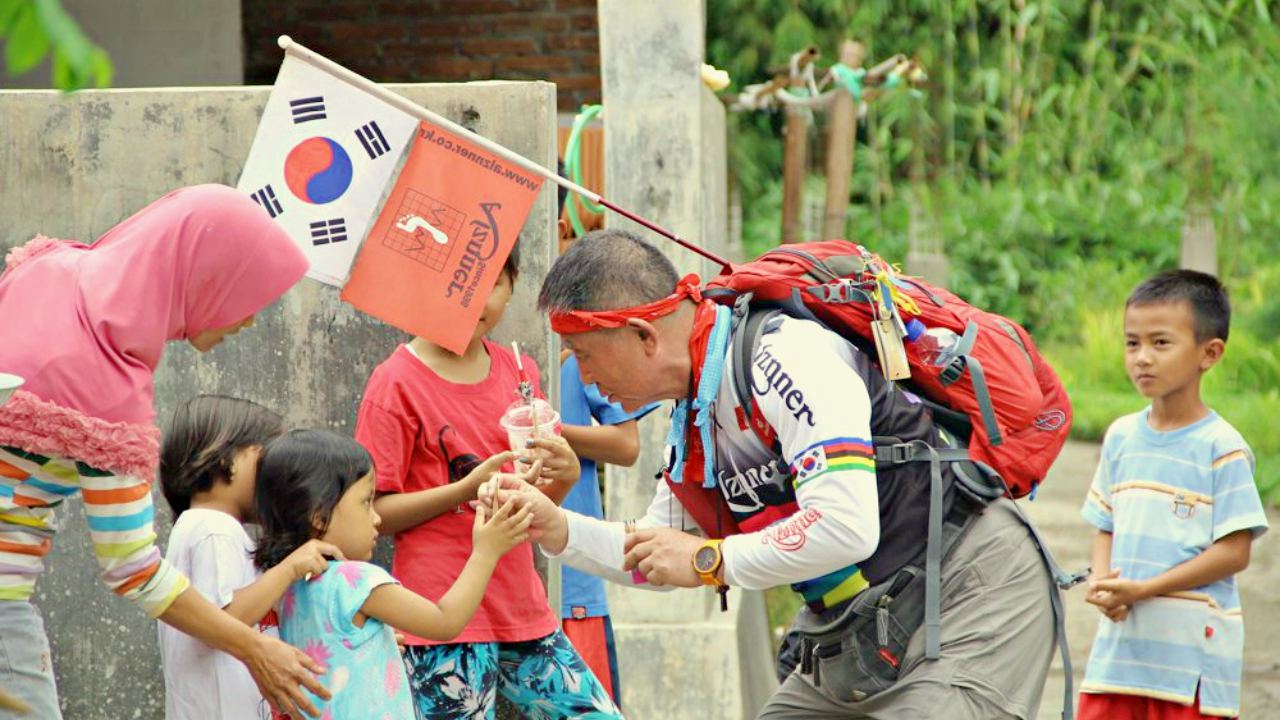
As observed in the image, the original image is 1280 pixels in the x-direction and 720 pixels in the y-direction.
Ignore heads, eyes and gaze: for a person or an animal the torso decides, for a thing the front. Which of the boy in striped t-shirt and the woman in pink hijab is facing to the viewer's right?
the woman in pink hijab

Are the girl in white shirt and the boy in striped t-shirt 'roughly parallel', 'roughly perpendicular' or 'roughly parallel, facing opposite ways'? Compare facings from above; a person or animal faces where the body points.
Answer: roughly parallel, facing opposite ways

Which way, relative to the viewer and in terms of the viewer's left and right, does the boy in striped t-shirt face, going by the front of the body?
facing the viewer and to the left of the viewer

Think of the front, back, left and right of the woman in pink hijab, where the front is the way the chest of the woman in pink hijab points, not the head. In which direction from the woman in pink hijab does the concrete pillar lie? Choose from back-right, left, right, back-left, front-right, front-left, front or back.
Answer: front-left

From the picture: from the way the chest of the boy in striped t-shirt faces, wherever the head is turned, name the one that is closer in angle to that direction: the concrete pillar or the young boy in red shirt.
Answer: the young boy in red shirt

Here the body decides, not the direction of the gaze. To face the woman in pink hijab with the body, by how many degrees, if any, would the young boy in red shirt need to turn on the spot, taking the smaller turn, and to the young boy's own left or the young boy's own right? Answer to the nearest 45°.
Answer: approximately 90° to the young boy's own right

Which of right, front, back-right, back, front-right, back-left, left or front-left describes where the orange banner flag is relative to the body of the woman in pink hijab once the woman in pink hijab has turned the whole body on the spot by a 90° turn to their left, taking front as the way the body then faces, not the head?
front-right

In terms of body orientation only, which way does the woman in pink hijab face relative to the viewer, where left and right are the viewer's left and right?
facing to the right of the viewer

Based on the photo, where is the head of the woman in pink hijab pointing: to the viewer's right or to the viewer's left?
to the viewer's right

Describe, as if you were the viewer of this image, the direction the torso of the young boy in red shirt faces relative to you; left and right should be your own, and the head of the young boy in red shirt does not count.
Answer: facing the viewer and to the right of the viewer

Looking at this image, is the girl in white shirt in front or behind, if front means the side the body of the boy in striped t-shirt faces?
in front

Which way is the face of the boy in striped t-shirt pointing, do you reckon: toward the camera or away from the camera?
toward the camera

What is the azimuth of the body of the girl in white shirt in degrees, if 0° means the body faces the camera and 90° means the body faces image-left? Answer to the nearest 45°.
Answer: approximately 270°
